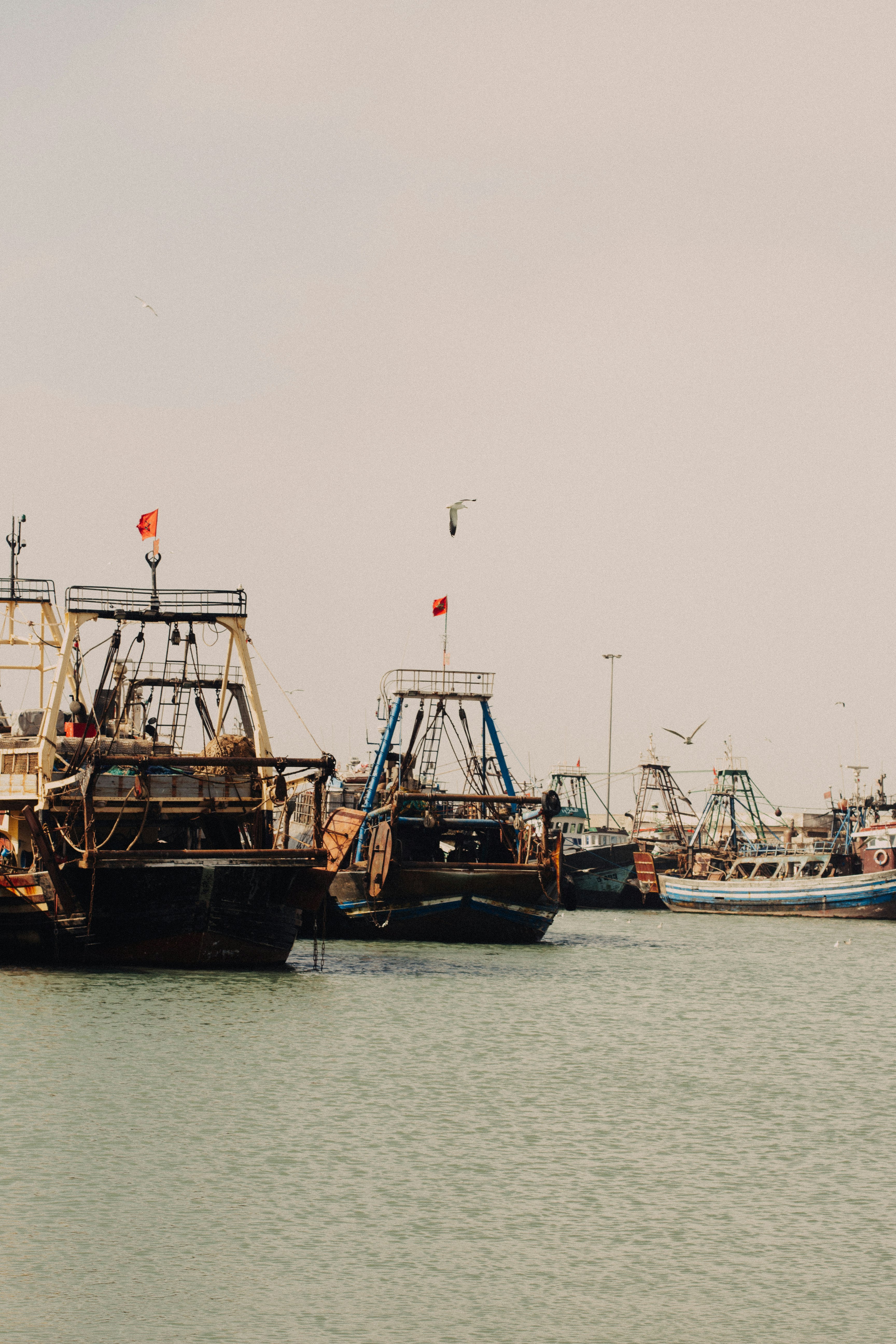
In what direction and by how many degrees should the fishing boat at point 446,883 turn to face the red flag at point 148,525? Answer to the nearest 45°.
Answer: approximately 135° to its left

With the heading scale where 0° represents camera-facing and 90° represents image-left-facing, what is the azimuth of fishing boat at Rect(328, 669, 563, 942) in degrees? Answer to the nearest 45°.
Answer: approximately 180°

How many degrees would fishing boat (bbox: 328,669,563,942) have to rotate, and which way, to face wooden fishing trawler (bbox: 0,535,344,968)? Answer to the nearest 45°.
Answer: approximately 135° to its left
